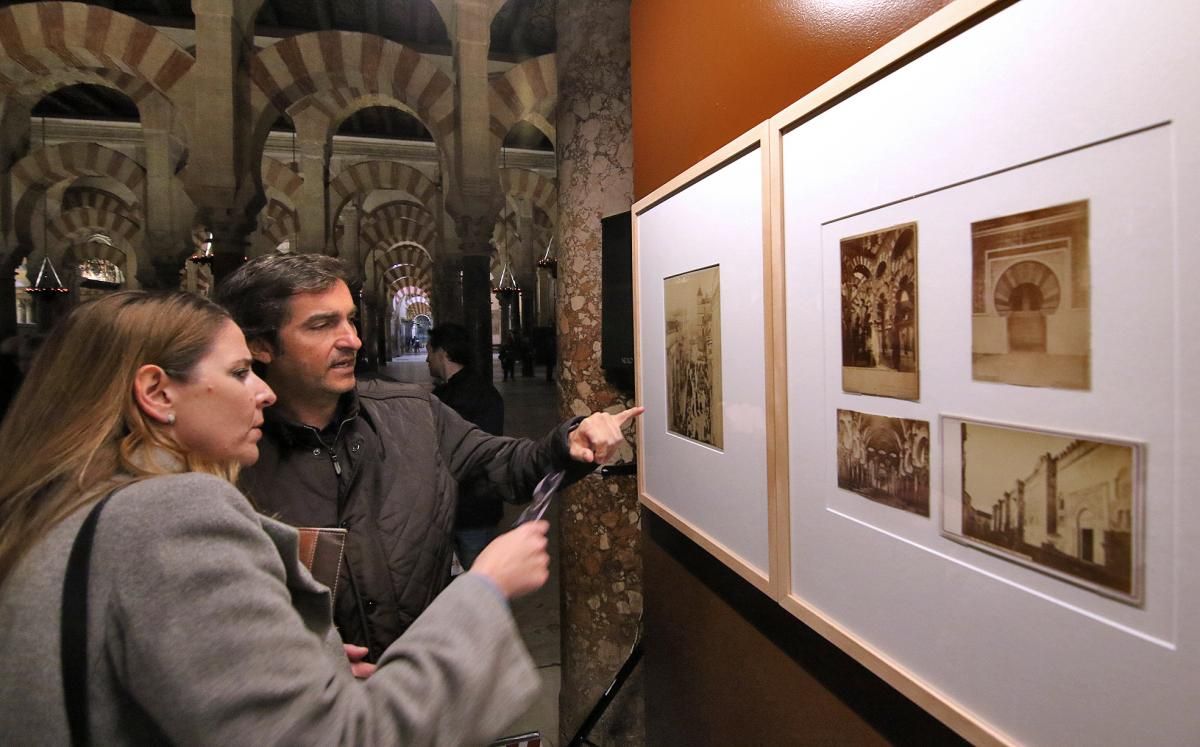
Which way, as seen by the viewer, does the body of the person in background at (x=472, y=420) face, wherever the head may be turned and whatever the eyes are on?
to the viewer's left

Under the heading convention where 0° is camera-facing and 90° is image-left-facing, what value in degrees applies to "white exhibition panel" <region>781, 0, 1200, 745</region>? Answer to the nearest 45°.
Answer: approximately 45°

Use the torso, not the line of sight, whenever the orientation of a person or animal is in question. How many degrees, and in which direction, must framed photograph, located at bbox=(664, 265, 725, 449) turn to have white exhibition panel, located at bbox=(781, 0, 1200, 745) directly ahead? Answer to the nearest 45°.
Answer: approximately 90° to its left

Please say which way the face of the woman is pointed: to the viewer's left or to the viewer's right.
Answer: to the viewer's right

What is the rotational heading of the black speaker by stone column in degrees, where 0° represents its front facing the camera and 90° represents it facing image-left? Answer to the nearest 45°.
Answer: approximately 45°

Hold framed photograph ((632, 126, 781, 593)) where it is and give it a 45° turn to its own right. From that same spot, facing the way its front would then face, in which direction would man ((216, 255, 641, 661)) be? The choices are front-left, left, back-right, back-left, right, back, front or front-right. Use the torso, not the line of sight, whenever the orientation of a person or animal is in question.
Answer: front

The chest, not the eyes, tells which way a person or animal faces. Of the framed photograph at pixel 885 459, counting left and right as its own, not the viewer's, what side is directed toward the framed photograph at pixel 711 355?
right

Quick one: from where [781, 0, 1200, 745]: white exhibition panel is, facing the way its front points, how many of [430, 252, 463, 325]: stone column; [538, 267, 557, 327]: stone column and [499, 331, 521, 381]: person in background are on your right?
3

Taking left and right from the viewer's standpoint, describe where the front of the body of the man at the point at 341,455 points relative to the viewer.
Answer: facing the viewer and to the right of the viewer

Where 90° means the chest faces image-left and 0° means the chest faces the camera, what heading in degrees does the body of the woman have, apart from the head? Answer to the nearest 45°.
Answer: approximately 270°

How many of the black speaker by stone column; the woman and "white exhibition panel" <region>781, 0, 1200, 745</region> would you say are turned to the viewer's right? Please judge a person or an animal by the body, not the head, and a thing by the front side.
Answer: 1

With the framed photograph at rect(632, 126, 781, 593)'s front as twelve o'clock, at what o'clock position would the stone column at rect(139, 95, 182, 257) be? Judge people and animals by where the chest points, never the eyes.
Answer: The stone column is roughly at 3 o'clock from the framed photograph.

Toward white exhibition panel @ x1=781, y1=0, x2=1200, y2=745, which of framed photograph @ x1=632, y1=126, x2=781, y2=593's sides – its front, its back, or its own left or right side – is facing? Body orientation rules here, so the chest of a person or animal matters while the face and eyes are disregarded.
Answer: left

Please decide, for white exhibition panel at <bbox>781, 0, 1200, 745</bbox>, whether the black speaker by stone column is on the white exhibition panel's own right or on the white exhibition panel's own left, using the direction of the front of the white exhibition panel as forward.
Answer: on the white exhibition panel's own right
